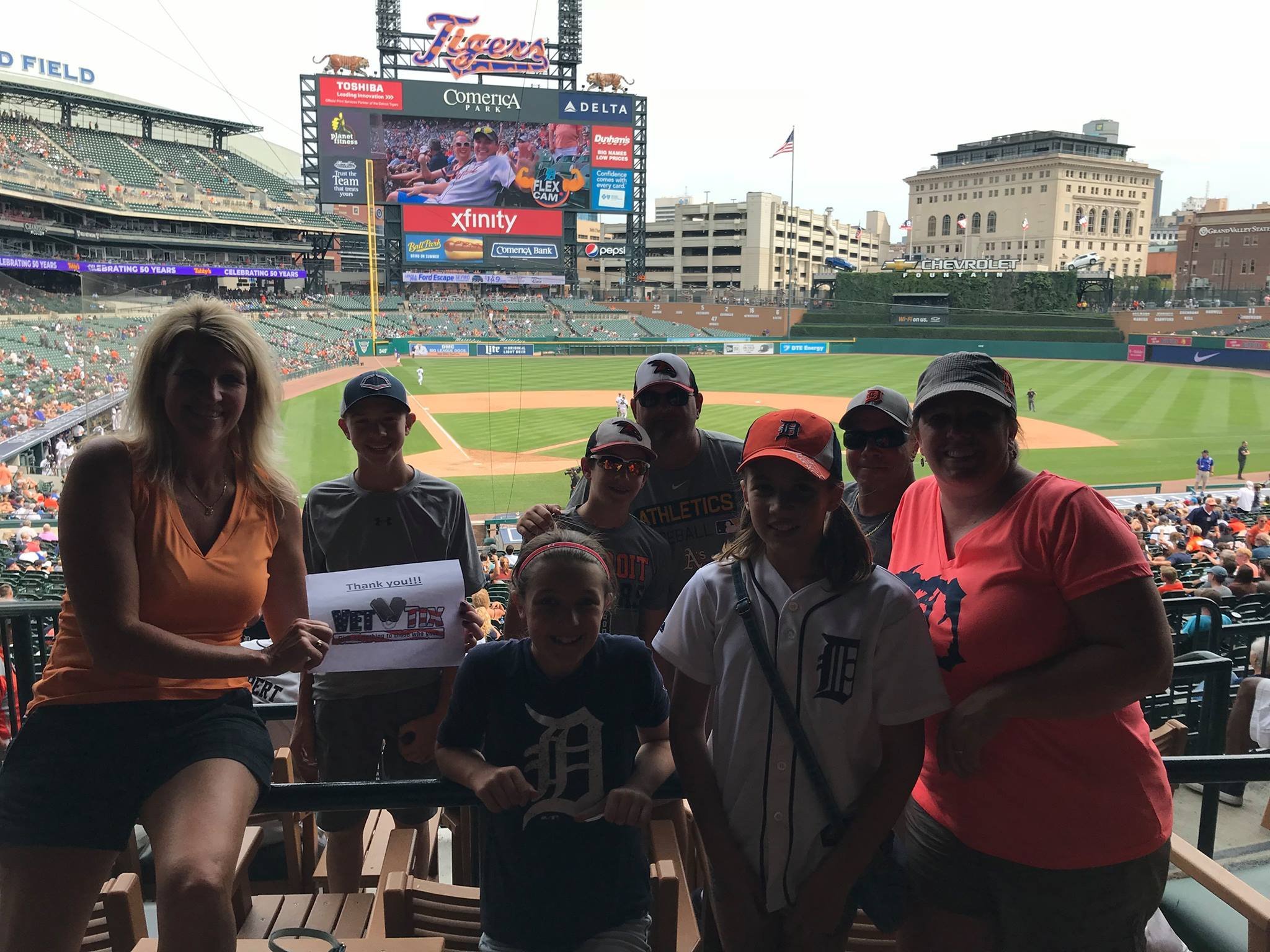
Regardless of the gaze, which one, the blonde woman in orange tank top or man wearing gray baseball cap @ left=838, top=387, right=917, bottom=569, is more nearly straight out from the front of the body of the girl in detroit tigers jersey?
the blonde woman in orange tank top

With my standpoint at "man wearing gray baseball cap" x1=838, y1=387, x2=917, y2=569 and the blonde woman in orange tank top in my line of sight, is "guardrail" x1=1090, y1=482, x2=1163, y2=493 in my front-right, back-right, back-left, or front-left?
back-right

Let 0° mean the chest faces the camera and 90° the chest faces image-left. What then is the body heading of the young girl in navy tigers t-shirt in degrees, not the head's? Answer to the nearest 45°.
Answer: approximately 0°

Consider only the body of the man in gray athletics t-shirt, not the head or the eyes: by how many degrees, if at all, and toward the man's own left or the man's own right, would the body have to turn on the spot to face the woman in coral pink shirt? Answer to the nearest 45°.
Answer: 0° — they already face them

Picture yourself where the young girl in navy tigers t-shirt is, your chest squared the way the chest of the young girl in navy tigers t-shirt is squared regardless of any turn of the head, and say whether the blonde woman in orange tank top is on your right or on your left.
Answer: on your right

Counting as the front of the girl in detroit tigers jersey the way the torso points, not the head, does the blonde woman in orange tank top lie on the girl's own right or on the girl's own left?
on the girl's own right

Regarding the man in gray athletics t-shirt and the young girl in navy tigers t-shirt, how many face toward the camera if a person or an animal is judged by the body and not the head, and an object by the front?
2

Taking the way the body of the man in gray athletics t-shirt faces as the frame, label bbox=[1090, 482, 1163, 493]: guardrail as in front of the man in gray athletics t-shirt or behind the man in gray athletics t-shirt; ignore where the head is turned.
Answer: behind

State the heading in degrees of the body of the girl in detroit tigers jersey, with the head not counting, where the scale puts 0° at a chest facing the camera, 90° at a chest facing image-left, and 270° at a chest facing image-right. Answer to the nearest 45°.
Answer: approximately 0°
